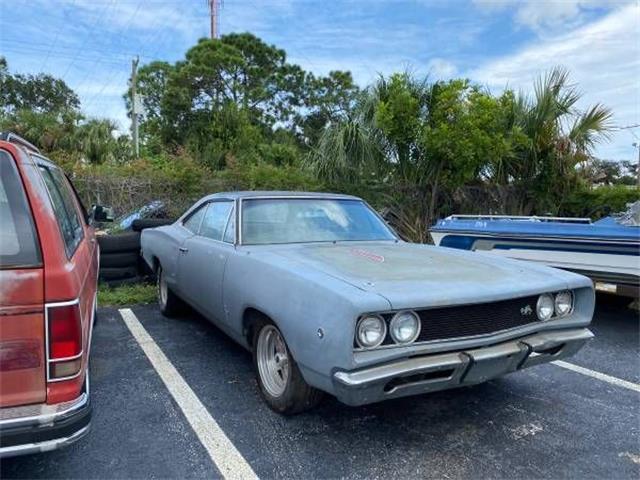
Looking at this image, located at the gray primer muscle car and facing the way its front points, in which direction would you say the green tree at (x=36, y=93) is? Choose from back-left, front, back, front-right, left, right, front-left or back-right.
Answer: back

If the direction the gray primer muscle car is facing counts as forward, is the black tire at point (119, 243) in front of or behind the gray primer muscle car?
behind

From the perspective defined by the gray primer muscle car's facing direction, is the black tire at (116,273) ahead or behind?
behind

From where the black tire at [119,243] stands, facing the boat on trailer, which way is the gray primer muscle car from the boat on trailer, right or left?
right

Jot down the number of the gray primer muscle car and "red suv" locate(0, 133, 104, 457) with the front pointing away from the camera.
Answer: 1

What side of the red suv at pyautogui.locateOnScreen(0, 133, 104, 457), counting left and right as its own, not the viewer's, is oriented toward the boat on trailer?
right

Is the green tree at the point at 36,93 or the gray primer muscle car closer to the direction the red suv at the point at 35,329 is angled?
the green tree

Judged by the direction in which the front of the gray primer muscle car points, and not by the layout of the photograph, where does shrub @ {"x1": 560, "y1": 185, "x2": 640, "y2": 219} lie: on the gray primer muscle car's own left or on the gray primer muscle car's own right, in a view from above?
on the gray primer muscle car's own left

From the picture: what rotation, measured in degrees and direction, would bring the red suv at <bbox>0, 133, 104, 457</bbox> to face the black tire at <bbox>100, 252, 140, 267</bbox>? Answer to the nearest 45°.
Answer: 0° — it already faces it

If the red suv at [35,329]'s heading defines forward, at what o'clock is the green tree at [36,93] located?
The green tree is roughly at 12 o'clock from the red suv.

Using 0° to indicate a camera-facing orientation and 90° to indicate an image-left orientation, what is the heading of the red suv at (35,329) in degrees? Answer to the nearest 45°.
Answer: approximately 180°

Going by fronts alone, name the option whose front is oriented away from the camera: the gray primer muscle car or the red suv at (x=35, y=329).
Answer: the red suv
